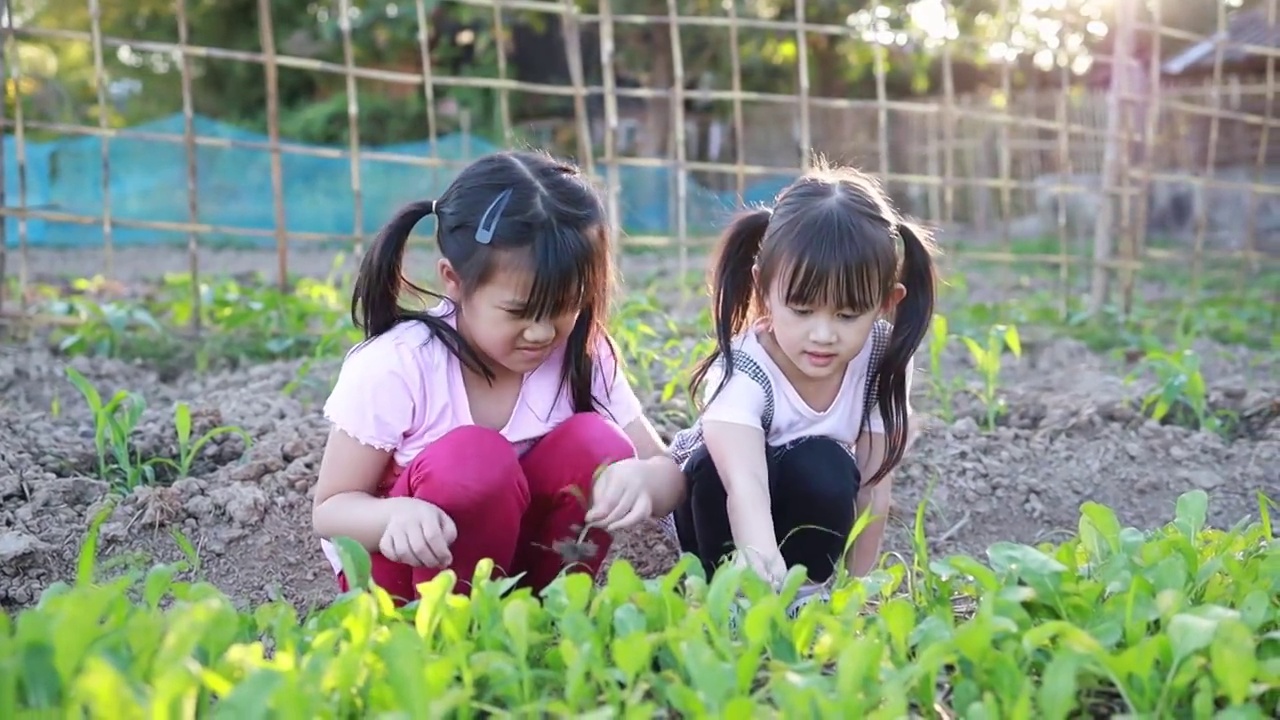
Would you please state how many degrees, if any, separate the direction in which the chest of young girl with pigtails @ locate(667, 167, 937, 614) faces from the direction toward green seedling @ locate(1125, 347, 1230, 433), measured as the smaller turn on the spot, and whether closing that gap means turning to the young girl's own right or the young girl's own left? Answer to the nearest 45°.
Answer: approximately 135° to the young girl's own left

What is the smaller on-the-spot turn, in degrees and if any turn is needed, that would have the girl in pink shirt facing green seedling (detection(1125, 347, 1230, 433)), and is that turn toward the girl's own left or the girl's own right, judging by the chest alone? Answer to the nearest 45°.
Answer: approximately 90° to the girl's own left

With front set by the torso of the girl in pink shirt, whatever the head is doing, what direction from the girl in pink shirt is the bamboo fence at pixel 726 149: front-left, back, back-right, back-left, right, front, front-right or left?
back-left

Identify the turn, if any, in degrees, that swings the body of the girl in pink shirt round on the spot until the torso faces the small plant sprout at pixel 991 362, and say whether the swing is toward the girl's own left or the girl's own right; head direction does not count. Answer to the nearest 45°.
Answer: approximately 90° to the girl's own left

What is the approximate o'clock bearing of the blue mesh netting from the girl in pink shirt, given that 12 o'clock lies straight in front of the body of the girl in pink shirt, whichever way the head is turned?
The blue mesh netting is roughly at 7 o'clock from the girl in pink shirt.

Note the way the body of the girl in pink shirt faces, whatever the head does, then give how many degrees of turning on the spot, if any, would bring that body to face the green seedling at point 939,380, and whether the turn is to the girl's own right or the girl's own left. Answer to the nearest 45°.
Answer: approximately 90° to the girl's own left

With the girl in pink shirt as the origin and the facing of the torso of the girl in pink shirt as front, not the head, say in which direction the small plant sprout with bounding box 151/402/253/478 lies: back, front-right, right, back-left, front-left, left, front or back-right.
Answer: back
